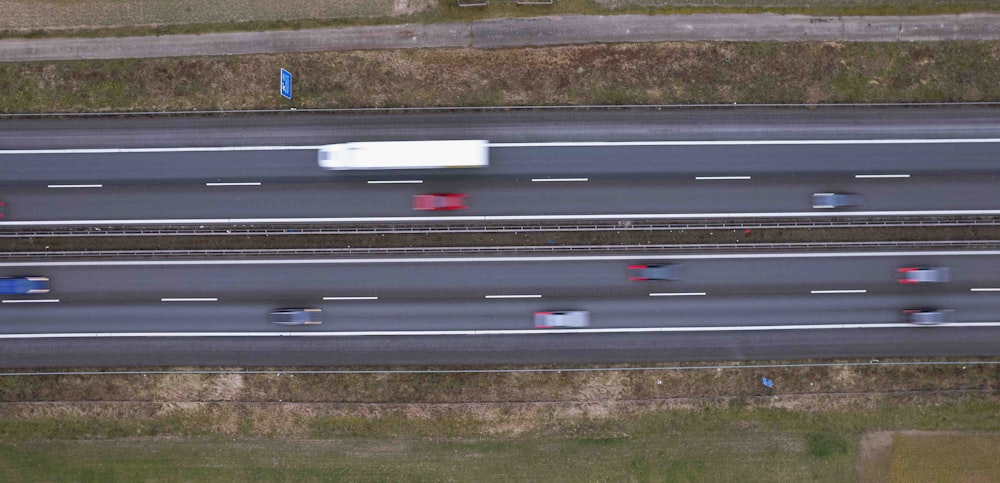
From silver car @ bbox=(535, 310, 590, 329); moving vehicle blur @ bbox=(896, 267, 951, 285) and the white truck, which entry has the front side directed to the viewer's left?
the white truck

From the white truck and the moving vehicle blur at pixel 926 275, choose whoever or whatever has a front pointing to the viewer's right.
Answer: the moving vehicle blur

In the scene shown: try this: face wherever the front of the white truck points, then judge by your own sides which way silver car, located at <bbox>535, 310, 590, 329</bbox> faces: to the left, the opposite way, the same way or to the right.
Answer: the opposite way

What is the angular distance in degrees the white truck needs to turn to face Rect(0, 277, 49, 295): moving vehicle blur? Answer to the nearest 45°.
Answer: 0° — it already faces it

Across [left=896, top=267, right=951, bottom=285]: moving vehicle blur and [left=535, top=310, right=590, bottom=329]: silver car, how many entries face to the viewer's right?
2

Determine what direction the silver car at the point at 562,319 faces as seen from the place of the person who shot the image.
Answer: facing to the right of the viewer

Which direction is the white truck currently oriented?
to the viewer's left

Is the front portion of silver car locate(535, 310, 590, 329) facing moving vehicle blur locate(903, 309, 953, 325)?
yes

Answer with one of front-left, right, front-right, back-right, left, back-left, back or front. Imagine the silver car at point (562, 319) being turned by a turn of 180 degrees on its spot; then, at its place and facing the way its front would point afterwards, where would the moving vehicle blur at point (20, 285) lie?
front

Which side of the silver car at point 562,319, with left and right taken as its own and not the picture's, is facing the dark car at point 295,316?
back

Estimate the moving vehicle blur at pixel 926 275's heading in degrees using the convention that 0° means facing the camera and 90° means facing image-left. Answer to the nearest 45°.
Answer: approximately 270°
